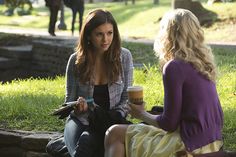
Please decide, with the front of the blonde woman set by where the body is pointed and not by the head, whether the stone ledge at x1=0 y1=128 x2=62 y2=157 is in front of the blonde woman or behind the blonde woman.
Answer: in front

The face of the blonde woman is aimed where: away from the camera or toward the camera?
away from the camera

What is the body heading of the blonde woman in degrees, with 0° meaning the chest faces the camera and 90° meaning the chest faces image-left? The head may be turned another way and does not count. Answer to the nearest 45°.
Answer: approximately 135°

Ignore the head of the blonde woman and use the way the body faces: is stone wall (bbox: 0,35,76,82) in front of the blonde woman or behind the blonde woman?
in front
